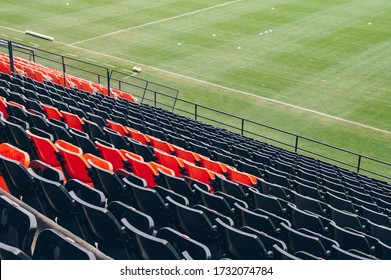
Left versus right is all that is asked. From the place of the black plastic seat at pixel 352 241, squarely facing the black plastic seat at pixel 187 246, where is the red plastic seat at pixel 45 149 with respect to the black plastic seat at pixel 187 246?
right

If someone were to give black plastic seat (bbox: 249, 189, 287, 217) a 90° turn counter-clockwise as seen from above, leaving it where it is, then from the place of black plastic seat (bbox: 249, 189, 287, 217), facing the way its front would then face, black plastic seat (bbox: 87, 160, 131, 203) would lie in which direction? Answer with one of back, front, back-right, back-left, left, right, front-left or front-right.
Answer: left

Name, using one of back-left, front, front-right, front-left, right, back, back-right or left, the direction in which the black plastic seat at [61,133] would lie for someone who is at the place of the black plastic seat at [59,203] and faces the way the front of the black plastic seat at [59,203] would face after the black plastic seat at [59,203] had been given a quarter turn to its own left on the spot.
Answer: front-right

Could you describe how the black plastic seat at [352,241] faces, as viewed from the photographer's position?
facing away from the viewer and to the right of the viewer

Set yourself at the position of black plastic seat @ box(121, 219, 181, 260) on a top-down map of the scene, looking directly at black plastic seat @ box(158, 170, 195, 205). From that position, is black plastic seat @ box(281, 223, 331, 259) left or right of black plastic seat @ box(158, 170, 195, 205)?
right

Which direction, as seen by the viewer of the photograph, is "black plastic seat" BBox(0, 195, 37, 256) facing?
facing away from the viewer and to the right of the viewer

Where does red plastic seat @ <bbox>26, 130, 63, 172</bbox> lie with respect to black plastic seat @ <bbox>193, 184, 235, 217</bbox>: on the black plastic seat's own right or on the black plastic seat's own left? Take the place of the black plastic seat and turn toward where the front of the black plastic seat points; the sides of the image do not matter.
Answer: on the black plastic seat's own left

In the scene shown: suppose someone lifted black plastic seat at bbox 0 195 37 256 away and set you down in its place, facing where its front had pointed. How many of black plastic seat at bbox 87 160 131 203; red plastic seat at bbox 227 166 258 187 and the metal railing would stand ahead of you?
3

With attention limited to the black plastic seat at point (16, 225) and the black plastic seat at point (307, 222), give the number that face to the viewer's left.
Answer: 0

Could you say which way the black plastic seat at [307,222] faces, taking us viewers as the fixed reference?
facing away from the viewer and to the right of the viewer

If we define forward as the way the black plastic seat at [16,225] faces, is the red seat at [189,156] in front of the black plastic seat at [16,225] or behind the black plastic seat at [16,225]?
in front

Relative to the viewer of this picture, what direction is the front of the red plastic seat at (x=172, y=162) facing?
facing away from the viewer and to the right of the viewer

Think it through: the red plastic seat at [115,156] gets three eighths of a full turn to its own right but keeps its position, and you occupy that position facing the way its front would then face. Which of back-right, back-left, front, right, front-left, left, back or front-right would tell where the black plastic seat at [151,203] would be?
front

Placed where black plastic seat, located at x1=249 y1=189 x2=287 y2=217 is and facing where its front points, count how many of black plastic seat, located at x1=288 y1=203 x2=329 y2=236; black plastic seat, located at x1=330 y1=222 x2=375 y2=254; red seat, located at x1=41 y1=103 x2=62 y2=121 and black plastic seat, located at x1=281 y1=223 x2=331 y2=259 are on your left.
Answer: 1

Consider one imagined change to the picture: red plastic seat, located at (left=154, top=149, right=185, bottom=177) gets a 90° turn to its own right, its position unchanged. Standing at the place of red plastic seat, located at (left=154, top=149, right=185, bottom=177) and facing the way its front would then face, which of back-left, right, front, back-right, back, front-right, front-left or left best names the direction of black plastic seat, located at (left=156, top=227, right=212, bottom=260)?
front-right

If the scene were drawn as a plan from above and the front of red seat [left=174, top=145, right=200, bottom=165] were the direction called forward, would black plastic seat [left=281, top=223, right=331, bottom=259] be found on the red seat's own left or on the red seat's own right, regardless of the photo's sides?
on the red seat's own right

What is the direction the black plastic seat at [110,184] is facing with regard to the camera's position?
facing away from the viewer and to the right of the viewer
